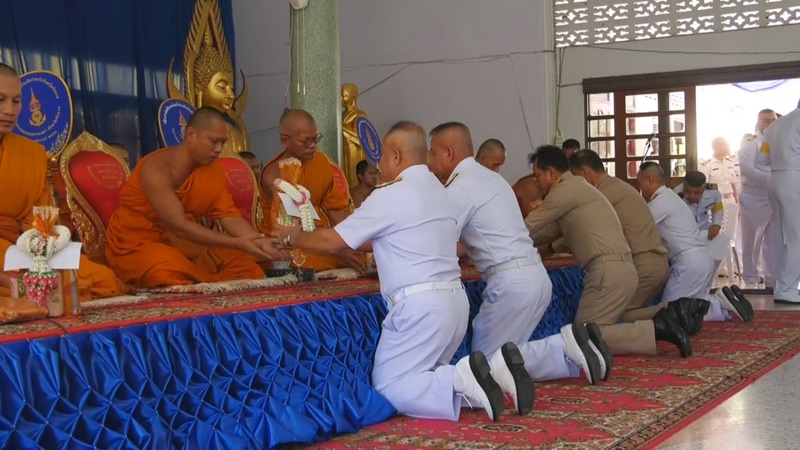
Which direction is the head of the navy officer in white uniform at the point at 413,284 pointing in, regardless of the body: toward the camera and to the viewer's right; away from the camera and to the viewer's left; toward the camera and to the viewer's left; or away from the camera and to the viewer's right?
away from the camera and to the viewer's left

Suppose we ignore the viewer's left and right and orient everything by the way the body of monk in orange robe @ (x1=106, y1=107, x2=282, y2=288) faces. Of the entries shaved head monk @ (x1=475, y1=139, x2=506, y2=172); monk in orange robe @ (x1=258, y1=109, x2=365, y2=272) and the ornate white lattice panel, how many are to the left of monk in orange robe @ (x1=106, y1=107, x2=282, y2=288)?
3

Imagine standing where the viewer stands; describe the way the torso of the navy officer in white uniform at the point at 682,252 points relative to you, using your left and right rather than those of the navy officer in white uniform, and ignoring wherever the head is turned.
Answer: facing away from the viewer and to the left of the viewer

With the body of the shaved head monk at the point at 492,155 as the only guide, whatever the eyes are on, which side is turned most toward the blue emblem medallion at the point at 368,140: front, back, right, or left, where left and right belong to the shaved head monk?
back

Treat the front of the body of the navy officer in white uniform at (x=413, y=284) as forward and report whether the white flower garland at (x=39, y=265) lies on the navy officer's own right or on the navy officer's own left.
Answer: on the navy officer's own left

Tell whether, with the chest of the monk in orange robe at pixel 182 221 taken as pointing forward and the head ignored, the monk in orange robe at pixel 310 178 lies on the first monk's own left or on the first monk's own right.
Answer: on the first monk's own left

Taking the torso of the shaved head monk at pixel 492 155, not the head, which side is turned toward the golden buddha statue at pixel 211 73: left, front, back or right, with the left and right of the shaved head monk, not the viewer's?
back

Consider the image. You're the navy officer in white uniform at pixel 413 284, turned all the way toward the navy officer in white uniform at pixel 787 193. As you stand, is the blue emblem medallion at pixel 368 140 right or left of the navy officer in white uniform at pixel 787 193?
left

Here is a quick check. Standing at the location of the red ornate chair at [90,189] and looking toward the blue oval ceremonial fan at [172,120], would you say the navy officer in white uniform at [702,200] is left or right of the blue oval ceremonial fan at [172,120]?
right

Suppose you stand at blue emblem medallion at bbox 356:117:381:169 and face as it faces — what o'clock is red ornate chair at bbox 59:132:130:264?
The red ornate chair is roughly at 2 o'clock from the blue emblem medallion.
